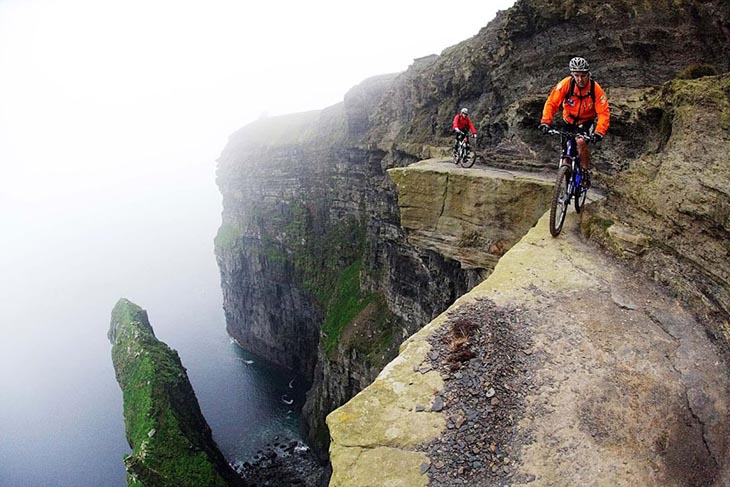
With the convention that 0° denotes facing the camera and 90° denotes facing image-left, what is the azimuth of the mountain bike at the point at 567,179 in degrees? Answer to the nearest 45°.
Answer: approximately 0°
